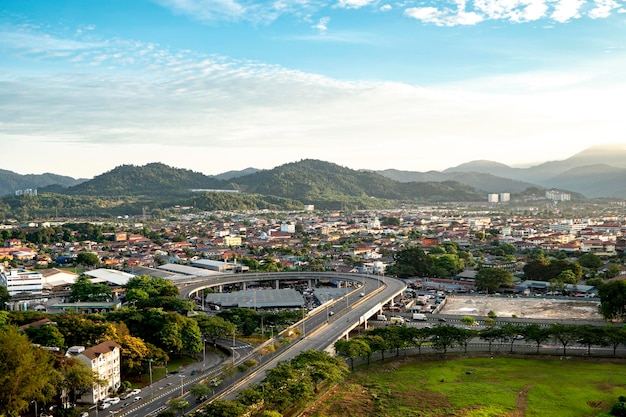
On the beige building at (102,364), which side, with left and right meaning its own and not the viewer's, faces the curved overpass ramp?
left

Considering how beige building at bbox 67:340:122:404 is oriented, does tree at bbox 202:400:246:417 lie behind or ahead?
ahead

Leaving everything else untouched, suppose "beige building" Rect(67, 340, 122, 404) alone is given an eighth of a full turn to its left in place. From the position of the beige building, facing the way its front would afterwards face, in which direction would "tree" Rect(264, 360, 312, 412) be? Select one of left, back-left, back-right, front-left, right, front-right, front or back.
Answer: front-right

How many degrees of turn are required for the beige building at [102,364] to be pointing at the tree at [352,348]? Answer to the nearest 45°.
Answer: approximately 45° to its left

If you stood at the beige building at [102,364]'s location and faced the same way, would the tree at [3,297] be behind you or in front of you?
behind

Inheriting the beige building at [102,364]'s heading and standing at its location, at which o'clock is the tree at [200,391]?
The tree is roughly at 12 o'clock from the beige building.

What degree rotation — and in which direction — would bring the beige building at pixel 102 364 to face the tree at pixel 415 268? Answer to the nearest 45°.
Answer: approximately 90° to its left
